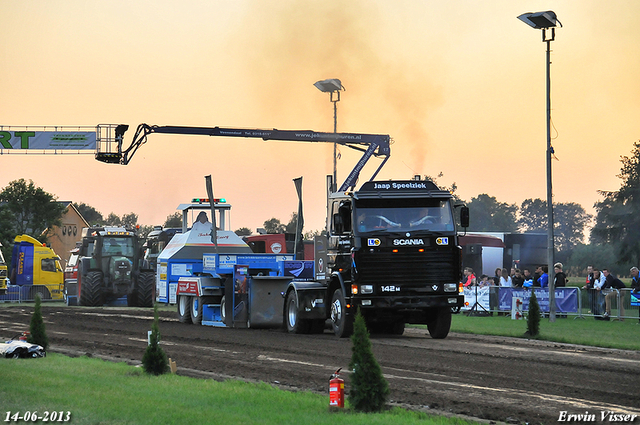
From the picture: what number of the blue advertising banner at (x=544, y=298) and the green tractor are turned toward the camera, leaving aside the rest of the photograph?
2

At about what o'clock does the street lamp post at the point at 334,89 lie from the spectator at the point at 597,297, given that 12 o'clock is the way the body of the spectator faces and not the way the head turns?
The street lamp post is roughly at 3 o'clock from the spectator.

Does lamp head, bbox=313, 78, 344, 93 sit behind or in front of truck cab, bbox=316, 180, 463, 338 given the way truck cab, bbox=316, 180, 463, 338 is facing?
behind

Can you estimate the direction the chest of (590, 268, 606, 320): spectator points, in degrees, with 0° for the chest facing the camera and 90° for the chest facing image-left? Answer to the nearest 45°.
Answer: approximately 45°

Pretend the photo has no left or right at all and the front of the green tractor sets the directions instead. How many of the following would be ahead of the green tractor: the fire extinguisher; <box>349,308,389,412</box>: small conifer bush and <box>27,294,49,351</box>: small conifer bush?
3

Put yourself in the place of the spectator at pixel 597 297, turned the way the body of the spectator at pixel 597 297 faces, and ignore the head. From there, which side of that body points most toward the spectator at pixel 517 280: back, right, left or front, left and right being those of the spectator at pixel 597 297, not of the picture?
right
